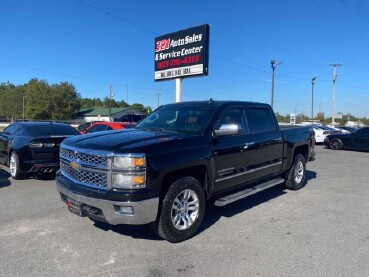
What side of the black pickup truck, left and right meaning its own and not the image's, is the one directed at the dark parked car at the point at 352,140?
back

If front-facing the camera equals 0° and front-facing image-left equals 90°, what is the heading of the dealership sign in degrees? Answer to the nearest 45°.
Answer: approximately 45°

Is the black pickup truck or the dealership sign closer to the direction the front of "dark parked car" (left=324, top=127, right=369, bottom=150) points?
the dealership sign

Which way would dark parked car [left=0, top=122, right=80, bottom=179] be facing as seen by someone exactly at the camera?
facing away from the viewer and to the left of the viewer

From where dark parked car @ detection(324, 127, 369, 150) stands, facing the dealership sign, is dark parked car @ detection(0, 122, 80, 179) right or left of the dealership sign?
left

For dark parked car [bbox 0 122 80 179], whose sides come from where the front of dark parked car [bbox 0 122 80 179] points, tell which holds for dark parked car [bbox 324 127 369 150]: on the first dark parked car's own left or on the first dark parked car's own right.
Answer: on the first dark parked car's own right

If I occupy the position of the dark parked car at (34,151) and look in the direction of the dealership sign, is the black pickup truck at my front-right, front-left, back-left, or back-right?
back-right

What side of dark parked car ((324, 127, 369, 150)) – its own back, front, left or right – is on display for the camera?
left

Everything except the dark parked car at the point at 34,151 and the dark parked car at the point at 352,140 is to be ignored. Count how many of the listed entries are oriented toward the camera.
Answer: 0

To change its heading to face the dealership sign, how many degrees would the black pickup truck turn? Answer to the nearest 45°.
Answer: approximately 135° to its right

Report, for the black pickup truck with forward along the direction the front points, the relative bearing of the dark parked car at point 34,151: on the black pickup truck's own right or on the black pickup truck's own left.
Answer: on the black pickup truck's own right

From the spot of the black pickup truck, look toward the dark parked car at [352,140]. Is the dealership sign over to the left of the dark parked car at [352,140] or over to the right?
left
